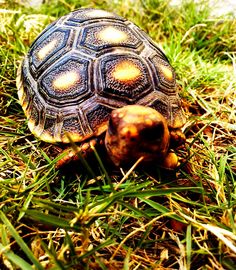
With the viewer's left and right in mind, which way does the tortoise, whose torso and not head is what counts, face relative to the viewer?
facing the viewer and to the right of the viewer
